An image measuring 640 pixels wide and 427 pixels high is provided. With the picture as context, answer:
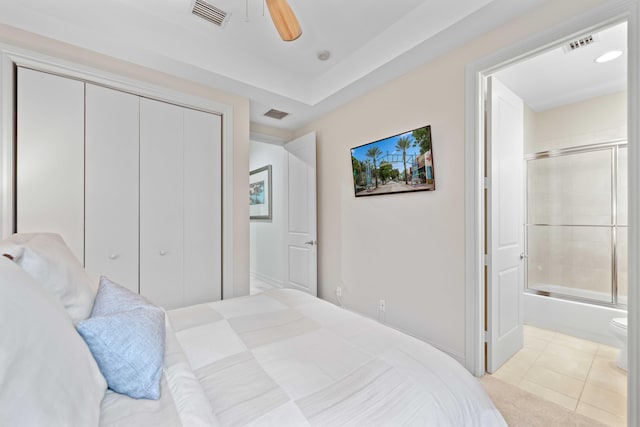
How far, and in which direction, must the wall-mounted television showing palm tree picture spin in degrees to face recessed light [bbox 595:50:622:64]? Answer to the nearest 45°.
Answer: approximately 135° to its left

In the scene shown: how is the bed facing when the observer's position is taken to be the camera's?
facing away from the viewer and to the right of the viewer

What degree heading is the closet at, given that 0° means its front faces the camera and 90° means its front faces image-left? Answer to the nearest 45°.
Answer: approximately 315°

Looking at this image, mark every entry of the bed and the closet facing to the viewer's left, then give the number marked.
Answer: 0

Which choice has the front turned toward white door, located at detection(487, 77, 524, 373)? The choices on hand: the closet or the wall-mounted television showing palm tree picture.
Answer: the closet

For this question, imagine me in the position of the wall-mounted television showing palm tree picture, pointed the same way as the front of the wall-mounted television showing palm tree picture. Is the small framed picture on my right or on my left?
on my right
